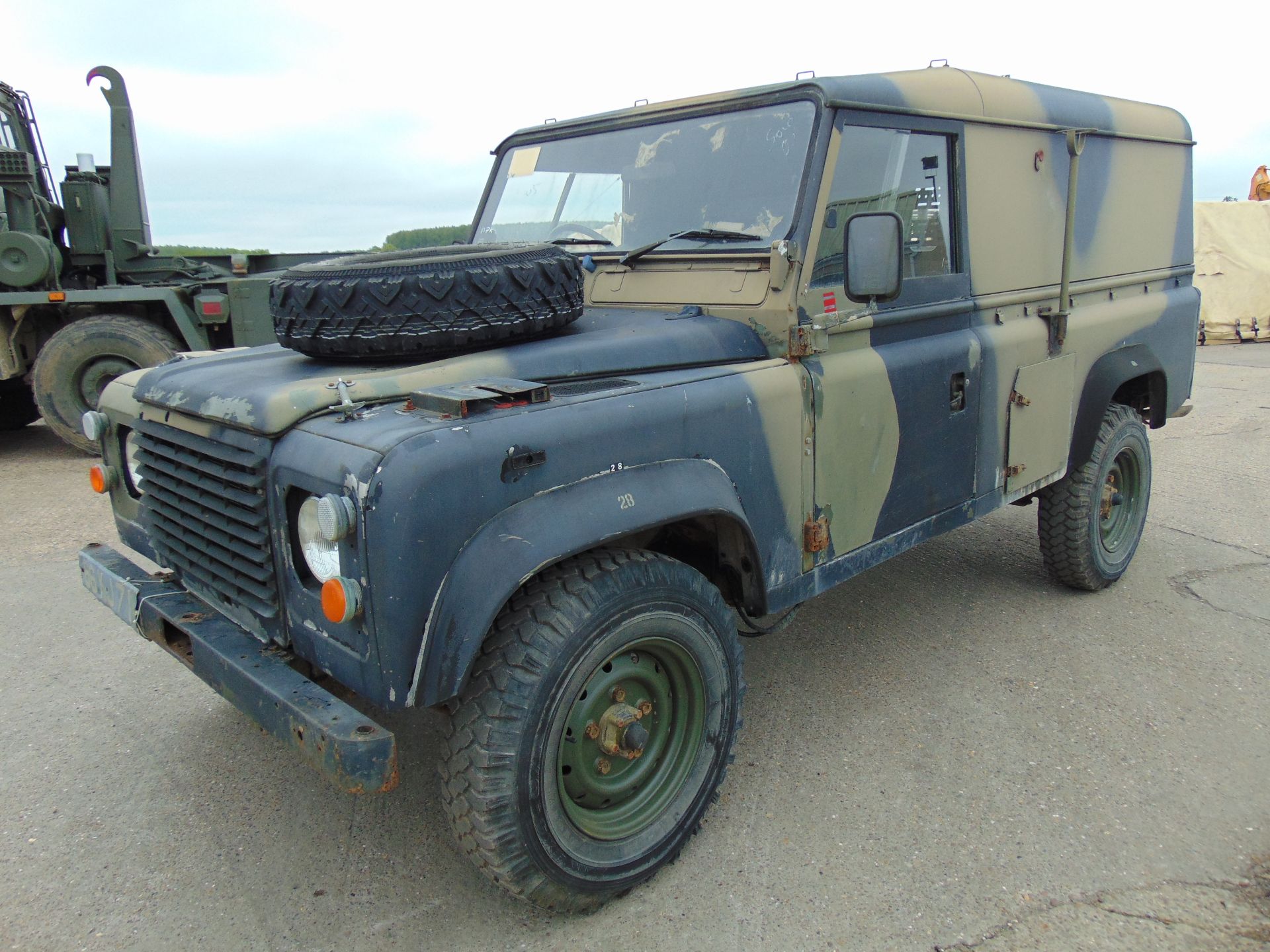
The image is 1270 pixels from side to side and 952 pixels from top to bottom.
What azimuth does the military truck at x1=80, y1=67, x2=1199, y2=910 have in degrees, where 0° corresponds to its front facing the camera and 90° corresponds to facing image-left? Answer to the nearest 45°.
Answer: approximately 45°

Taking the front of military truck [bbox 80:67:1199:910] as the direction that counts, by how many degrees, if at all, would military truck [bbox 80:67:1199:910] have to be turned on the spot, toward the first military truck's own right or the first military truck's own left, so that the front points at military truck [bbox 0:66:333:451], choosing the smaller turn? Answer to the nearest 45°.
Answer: approximately 90° to the first military truck's own right

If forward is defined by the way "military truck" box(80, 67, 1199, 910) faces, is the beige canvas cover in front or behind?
behind
